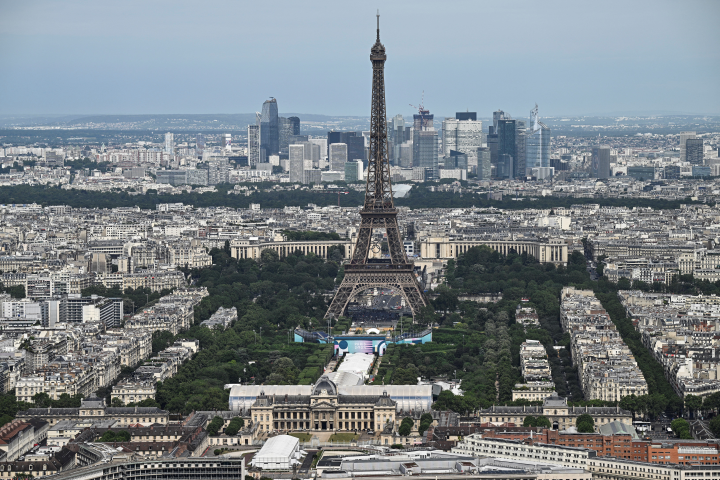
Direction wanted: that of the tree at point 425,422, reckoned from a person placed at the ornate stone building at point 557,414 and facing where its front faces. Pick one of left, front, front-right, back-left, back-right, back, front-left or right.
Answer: right

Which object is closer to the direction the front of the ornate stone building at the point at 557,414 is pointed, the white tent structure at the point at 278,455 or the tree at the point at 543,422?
the tree

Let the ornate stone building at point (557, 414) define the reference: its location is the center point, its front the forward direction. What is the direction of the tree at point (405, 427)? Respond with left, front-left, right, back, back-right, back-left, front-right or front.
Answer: right

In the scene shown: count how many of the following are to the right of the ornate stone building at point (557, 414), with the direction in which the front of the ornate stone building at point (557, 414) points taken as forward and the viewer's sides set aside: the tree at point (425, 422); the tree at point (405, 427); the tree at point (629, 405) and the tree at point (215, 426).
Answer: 3

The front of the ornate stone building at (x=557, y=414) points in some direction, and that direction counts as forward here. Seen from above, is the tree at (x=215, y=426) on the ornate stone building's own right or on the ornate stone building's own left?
on the ornate stone building's own right

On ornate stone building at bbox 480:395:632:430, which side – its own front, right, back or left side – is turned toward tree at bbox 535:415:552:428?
front

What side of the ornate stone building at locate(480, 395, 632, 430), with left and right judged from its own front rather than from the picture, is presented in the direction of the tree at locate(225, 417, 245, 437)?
right

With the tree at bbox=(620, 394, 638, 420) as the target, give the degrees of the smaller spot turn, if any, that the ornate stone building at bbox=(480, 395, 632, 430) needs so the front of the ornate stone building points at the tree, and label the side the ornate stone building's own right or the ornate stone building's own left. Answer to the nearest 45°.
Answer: approximately 135° to the ornate stone building's own left

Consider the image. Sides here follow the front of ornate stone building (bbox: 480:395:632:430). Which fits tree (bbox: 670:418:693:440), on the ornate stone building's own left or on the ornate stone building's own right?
on the ornate stone building's own left

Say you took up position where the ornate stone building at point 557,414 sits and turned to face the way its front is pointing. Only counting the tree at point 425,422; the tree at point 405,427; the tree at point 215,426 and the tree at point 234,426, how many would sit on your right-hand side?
4
